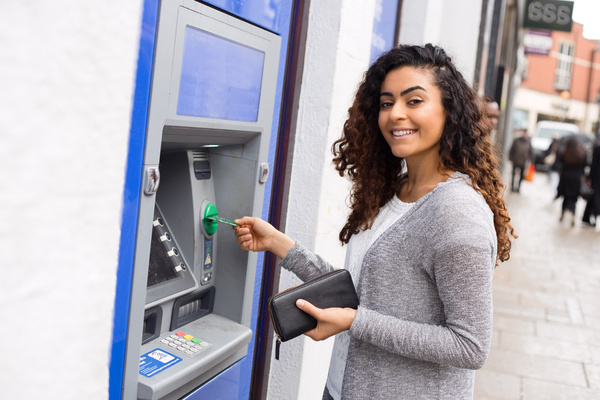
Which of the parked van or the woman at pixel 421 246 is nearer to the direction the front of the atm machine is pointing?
the woman

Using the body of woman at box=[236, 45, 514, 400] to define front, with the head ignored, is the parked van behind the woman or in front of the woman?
behind

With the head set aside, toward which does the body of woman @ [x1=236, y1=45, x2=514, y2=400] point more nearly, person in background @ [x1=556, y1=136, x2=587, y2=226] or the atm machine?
the atm machine

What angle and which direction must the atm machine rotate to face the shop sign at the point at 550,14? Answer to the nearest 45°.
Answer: approximately 90° to its left

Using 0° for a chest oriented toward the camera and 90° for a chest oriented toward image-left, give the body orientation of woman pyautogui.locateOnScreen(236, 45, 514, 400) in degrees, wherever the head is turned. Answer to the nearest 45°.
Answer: approximately 45°

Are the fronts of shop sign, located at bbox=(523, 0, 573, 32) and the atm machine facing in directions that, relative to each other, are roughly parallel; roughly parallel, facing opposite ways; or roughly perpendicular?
roughly perpendicular

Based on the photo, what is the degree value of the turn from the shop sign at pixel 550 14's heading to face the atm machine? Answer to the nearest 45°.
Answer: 0° — it already faces it

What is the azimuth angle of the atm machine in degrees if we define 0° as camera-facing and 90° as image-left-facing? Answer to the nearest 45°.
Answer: approximately 315°
